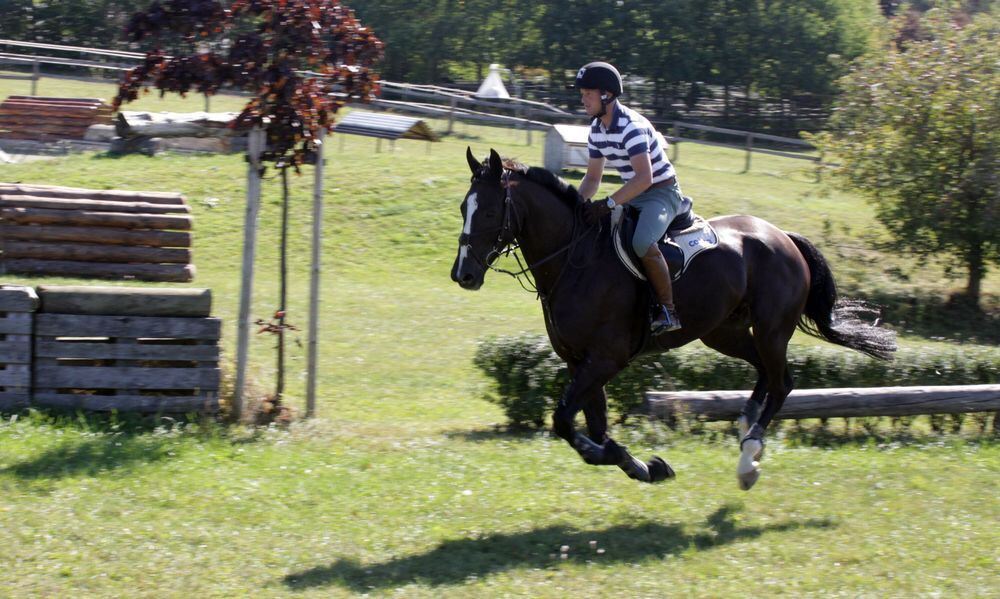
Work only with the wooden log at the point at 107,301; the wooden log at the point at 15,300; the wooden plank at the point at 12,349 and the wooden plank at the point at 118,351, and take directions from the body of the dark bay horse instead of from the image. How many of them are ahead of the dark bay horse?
4

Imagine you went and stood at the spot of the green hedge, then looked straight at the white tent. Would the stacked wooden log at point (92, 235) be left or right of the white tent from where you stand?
left

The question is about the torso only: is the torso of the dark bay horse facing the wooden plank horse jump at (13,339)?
yes

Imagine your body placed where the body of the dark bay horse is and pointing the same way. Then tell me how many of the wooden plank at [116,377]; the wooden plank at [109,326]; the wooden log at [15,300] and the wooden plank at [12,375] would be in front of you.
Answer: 4

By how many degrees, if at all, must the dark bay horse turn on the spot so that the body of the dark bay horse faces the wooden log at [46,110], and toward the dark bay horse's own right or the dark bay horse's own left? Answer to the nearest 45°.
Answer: approximately 45° to the dark bay horse's own right

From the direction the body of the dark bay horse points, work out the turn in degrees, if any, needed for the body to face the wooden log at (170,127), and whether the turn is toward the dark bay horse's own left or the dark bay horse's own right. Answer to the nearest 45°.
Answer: approximately 45° to the dark bay horse's own right

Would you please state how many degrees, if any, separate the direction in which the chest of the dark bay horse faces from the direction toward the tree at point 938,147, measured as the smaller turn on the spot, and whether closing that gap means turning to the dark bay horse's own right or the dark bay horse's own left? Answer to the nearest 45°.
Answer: approximately 90° to the dark bay horse's own right

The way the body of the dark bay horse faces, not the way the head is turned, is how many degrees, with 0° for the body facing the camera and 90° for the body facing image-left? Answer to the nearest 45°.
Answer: approximately 90°

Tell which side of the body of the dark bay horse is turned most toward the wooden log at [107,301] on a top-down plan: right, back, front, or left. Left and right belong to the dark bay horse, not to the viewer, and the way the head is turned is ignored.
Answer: front

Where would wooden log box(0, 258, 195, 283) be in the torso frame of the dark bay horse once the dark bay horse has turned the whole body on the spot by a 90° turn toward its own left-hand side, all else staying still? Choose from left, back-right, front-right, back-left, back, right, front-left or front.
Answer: back-right

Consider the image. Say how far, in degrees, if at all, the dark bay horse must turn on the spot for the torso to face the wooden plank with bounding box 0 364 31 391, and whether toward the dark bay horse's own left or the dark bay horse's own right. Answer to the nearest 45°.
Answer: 0° — it already faces it

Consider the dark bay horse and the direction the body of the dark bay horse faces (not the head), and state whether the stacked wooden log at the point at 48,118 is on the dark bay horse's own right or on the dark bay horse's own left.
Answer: on the dark bay horse's own right

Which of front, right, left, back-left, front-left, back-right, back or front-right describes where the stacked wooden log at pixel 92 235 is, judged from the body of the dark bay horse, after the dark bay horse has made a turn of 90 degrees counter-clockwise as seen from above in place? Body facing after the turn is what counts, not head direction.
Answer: back-right

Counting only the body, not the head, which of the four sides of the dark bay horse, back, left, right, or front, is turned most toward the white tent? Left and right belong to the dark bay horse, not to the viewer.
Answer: right
